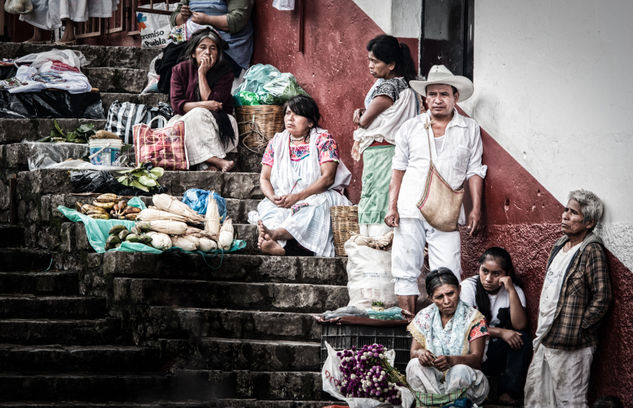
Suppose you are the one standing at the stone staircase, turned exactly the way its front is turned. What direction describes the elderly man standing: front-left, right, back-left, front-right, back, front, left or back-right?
front-left

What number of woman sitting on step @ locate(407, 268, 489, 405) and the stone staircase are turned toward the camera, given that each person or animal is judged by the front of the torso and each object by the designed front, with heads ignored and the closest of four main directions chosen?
2

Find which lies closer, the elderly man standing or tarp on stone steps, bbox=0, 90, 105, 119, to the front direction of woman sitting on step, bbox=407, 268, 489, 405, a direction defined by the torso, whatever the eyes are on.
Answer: the elderly man standing

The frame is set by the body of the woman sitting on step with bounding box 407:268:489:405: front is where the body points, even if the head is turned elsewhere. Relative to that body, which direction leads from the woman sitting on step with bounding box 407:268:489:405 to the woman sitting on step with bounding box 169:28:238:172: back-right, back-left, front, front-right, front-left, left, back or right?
back-right

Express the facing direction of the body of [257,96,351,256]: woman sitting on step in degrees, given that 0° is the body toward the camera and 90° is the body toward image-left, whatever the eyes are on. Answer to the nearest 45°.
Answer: approximately 45°

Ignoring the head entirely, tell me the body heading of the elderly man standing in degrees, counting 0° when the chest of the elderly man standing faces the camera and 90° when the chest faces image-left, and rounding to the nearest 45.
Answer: approximately 45°

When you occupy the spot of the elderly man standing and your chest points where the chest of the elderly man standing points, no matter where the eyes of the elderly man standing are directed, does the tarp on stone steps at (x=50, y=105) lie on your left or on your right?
on your right

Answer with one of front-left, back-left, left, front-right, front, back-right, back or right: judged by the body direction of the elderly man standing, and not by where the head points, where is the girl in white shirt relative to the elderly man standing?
right

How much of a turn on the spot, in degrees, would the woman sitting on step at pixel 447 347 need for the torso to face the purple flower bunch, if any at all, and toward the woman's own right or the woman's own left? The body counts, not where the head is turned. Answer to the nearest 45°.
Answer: approximately 90° to the woman's own right

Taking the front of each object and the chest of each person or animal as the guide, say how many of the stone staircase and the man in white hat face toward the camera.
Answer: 2
